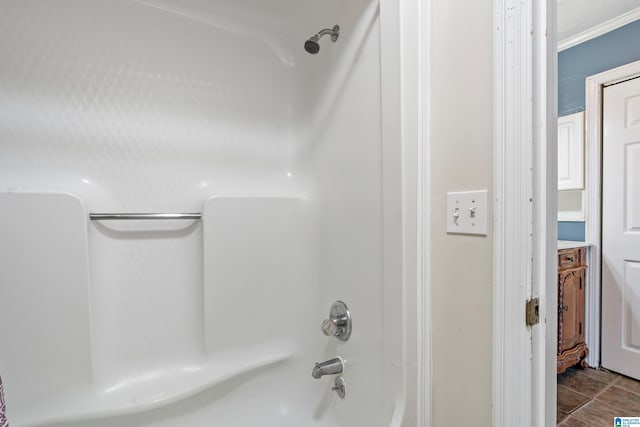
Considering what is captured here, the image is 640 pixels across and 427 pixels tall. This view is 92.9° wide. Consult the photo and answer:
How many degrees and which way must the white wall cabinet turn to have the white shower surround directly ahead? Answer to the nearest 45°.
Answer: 0° — it already faces it

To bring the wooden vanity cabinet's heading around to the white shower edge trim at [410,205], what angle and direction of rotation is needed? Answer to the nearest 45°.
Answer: approximately 45° to its right

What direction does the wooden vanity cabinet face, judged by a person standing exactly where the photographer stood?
facing the viewer and to the right of the viewer

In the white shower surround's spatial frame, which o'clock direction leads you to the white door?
The white door is roughly at 9 o'clock from the white shower surround.

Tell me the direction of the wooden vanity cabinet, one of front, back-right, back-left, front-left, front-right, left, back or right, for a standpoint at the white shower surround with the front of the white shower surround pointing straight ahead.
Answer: left

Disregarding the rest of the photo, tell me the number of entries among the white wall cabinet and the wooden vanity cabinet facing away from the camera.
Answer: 0

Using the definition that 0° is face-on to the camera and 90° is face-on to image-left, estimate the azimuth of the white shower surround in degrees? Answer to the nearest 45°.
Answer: approximately 0°

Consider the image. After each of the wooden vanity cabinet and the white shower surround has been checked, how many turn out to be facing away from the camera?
0

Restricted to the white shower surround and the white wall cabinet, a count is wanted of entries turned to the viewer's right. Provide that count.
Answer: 0

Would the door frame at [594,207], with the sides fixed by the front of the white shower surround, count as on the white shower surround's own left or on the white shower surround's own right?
on the white shower surround's own left
